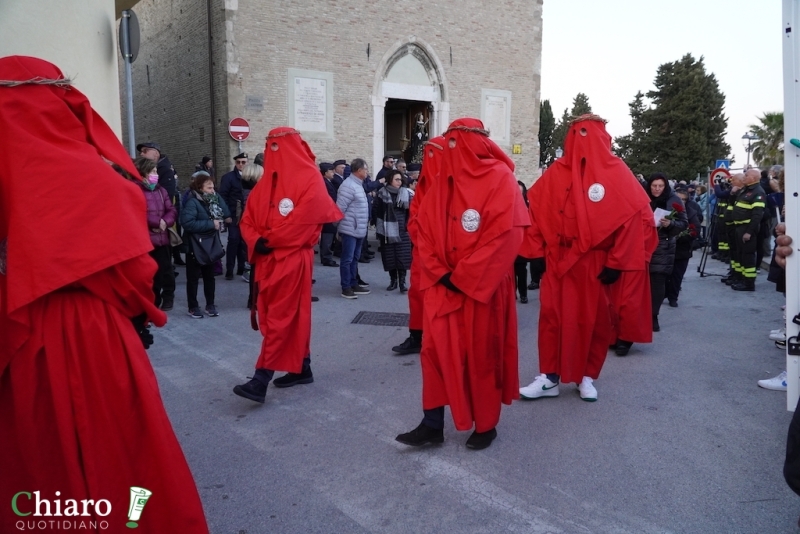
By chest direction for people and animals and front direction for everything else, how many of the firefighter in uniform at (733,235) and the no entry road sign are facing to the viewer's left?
1

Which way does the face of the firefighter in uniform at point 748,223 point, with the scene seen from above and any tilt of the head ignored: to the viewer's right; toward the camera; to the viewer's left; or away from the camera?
to the viewer's left

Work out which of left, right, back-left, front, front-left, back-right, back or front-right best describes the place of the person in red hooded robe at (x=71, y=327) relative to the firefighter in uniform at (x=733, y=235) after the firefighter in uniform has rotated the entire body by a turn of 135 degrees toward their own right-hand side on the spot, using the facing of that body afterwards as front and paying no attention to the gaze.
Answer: back-right

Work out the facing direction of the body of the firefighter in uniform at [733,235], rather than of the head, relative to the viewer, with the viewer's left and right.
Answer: facing to the left of the viewer

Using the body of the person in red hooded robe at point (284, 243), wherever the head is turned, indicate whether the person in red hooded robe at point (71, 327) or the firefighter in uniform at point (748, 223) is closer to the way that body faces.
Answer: the person in red hooded robe

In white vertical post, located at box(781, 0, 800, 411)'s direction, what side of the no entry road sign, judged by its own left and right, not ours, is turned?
front

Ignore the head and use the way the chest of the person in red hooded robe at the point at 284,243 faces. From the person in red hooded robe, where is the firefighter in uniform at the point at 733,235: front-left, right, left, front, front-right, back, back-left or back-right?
back

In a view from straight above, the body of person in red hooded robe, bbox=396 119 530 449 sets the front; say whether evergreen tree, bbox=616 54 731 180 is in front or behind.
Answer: behind

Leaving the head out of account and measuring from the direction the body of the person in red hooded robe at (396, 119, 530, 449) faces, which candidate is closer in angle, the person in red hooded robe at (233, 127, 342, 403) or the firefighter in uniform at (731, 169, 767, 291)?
the person in red hooded robe

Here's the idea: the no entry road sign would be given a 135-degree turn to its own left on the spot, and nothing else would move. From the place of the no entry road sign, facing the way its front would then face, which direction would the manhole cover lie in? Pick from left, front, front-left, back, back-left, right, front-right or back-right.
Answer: back-right

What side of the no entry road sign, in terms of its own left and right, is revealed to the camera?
front
